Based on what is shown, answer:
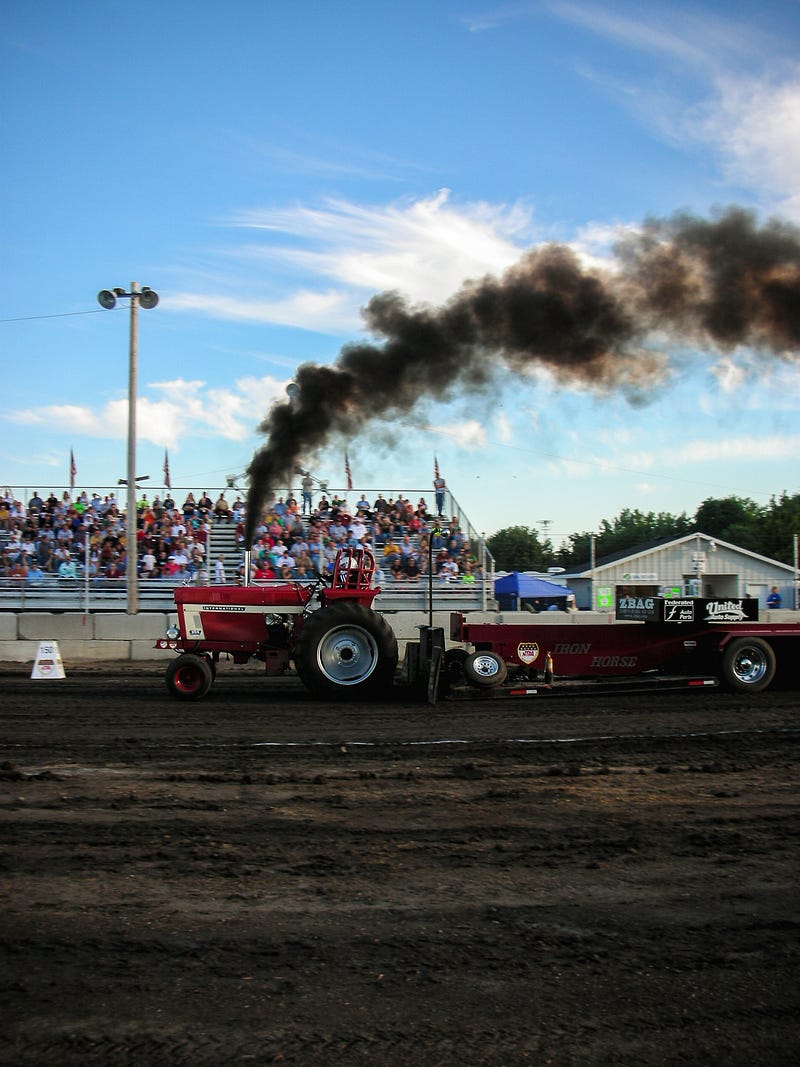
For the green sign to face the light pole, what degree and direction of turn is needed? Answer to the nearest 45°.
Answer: approximately 90° to its right

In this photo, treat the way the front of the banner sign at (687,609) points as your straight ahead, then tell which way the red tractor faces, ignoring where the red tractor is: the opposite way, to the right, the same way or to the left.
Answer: to the right

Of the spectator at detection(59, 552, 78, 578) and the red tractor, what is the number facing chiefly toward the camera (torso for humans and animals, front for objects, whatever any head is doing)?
1

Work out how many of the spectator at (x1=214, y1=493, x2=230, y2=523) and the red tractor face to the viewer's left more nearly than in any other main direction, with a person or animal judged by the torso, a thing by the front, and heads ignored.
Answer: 1

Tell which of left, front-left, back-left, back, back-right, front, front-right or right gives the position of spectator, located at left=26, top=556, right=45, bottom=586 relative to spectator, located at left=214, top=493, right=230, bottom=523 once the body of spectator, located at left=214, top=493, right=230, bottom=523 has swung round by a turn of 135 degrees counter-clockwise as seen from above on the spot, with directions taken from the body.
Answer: back-left

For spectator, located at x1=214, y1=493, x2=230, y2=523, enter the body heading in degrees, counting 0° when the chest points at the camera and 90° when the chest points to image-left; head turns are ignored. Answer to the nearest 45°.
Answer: approximately 0°
